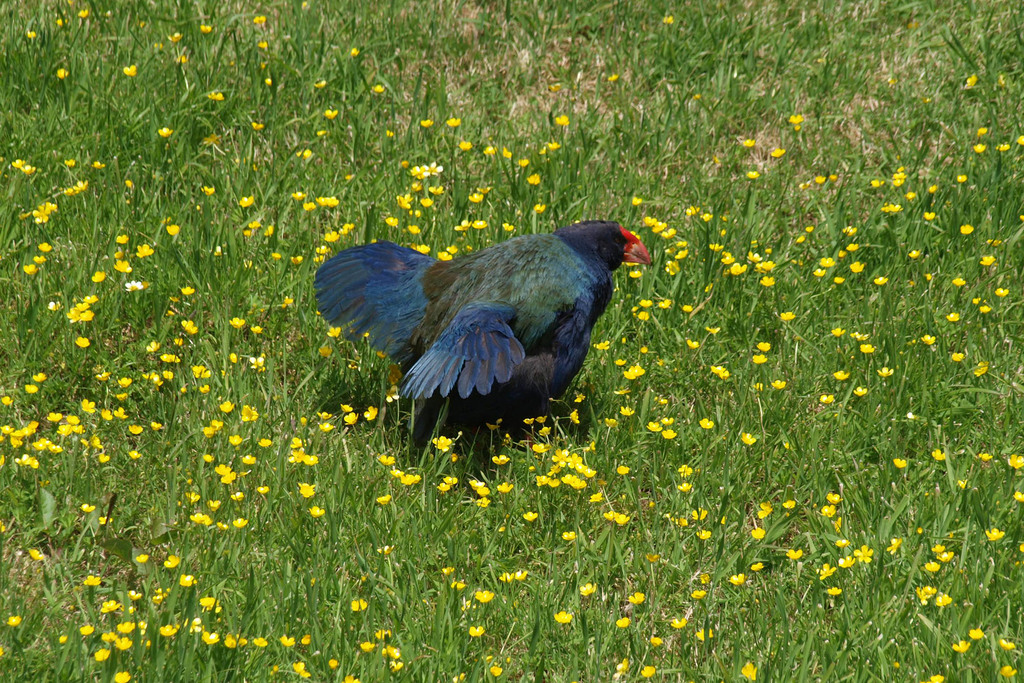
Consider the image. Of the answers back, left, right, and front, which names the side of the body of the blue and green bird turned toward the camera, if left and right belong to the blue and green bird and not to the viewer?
right
